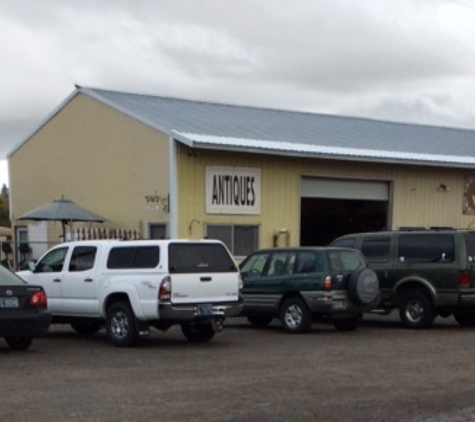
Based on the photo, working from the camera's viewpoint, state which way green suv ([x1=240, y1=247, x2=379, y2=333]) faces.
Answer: facing away from the viewer and to the left of the viewer

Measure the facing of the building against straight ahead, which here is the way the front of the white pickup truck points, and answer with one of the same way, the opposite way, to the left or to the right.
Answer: the opposite way

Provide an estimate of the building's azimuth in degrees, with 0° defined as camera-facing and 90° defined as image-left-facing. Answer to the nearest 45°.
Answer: approximately 315°

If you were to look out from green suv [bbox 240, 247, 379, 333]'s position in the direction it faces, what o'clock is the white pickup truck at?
The white pickup truck is roughly at 9 o'clock from the green suv.

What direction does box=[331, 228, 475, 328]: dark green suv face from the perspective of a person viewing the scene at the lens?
facing away from the viewer and to the left of the viewer

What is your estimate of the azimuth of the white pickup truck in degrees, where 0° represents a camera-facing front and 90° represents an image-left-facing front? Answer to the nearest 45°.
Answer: approximately 135°

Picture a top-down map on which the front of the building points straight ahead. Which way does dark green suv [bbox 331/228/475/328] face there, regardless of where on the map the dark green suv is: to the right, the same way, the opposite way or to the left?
the opposite way

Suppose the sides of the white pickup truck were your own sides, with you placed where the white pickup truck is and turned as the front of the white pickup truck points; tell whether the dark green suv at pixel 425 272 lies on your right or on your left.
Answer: on your right

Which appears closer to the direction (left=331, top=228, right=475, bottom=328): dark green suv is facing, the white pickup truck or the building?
the building

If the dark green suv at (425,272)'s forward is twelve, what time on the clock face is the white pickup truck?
The white pickup truck is roughly at 9 o'clock from the dark green suv.

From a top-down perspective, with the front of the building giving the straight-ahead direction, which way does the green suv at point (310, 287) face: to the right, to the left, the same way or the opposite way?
the opposite way

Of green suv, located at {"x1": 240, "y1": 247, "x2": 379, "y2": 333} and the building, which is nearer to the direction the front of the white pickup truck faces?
the building

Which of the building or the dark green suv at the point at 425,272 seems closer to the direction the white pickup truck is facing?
the building
